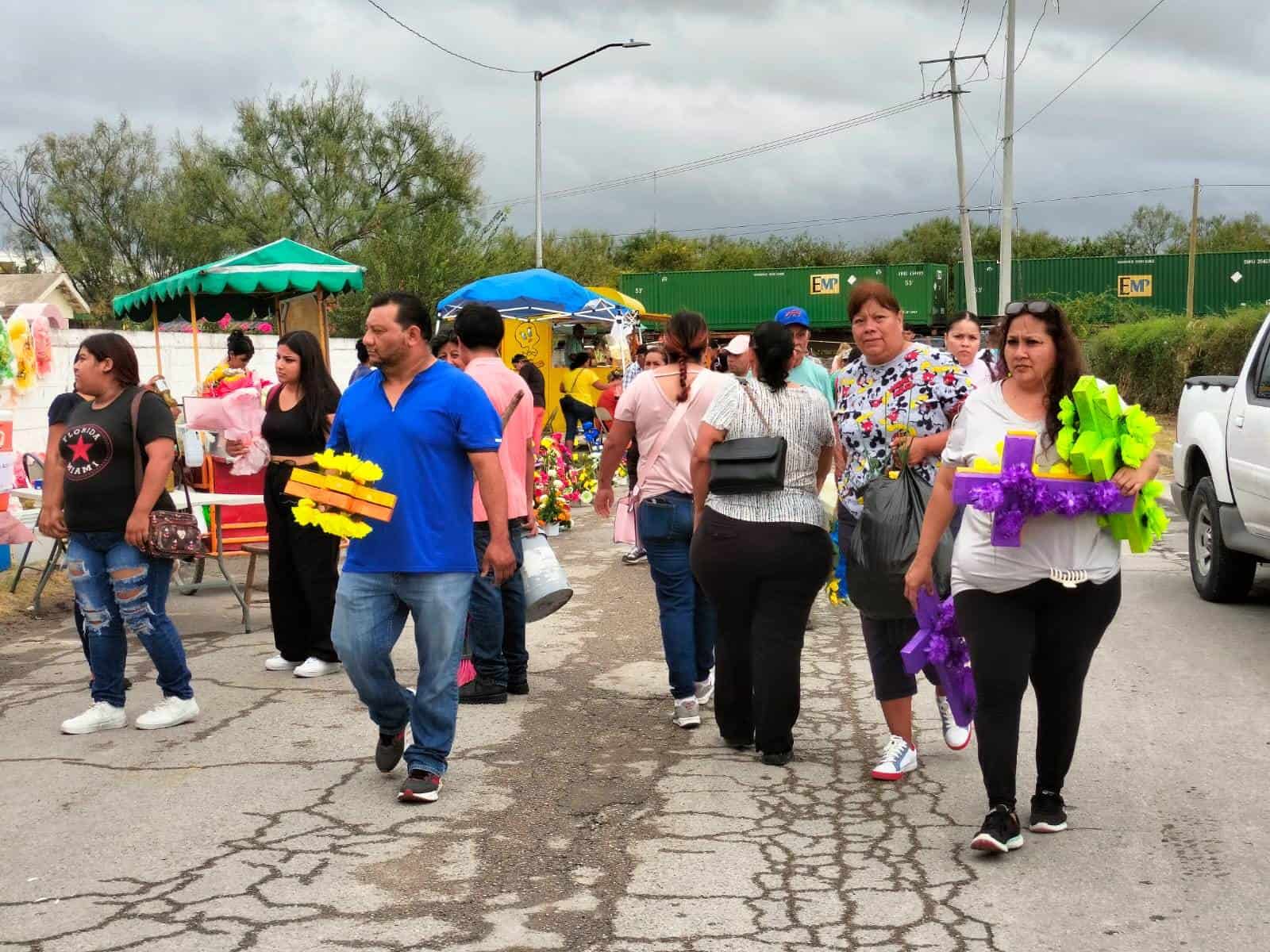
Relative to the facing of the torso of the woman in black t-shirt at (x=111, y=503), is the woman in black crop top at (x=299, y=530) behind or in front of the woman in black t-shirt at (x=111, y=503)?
behind

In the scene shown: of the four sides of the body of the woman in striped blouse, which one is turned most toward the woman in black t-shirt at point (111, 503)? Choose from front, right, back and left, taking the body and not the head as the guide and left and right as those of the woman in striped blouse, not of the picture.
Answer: left

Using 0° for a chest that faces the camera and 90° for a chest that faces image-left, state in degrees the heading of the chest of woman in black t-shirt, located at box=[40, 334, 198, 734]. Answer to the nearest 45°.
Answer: approximately 45°

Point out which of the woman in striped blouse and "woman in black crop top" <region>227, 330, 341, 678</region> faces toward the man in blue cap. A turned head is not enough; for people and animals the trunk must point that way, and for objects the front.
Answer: the woman in striped blouse

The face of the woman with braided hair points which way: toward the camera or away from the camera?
away from the camera

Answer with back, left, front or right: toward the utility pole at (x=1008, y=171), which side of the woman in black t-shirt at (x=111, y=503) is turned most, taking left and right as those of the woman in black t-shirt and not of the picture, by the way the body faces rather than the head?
back

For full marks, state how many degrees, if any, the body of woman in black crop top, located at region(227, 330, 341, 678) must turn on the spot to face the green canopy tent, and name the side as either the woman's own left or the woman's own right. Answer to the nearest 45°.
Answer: approximately 135° to the woman's own right

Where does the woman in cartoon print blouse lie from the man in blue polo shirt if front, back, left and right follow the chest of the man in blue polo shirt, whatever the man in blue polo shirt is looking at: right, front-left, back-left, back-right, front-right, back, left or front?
back-left

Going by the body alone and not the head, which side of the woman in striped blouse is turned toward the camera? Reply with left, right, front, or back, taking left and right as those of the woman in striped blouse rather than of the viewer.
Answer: back
